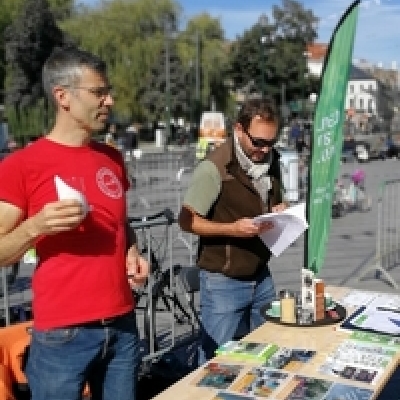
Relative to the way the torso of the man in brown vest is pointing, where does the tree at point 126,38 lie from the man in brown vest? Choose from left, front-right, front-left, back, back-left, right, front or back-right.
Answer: back-left

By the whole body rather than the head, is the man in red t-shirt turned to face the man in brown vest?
no

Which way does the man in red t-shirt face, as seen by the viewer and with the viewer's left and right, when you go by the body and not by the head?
facing the viewer and to the right of the viewer

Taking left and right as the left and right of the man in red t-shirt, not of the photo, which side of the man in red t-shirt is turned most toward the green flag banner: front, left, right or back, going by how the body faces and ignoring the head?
left

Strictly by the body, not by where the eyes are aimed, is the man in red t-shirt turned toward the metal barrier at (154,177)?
no

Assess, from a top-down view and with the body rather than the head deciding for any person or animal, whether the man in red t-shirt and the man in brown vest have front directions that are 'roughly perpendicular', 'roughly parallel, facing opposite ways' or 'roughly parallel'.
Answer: roughly parallel

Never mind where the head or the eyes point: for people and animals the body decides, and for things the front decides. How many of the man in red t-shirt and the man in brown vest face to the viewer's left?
0

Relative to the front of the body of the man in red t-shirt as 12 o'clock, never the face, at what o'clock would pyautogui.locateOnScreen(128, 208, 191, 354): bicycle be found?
The bicycle is roughly at 8 o'clock from the man in red t-shirt.

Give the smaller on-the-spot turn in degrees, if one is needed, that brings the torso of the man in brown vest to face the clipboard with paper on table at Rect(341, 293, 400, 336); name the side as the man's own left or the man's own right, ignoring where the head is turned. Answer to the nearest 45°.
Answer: approximately 45° to the man's own left

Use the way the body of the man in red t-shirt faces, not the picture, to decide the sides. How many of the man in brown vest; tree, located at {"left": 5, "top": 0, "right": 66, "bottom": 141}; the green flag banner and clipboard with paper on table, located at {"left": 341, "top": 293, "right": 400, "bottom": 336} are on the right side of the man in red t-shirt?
0

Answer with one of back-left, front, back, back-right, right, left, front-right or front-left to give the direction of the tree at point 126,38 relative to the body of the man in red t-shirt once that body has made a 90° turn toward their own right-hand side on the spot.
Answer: back-right

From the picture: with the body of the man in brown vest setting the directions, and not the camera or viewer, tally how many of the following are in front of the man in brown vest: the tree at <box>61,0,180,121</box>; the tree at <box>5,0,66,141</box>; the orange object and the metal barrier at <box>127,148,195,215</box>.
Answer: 0

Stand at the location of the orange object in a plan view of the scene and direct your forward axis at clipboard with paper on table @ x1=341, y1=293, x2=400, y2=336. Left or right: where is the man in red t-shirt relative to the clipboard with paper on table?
right

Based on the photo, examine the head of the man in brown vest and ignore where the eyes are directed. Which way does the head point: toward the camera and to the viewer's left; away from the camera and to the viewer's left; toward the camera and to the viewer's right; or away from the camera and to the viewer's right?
toward the camera and to the viewer's right

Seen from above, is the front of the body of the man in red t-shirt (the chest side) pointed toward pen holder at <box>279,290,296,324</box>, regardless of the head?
no
